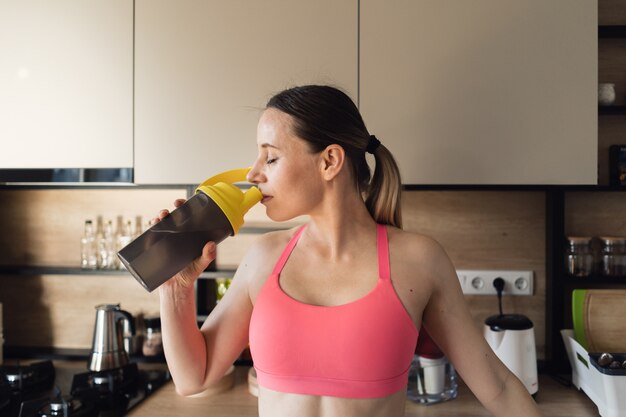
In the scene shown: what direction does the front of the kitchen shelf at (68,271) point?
toward the camera

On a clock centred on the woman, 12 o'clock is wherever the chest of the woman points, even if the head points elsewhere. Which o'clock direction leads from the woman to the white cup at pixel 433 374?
The white cup is roughly at 7 o'clock from the woman.

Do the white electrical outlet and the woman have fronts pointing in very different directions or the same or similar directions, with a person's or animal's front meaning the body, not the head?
same or similar directions

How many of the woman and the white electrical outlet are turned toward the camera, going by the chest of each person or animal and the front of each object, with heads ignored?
2

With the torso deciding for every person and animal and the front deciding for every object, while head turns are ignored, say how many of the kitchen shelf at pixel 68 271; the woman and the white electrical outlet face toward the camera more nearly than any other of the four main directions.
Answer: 3

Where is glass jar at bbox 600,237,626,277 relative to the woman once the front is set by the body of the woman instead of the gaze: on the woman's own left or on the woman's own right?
on the woman's own left

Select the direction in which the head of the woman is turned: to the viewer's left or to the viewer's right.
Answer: to the viewer's left
